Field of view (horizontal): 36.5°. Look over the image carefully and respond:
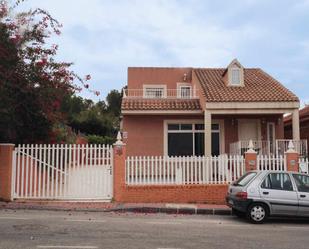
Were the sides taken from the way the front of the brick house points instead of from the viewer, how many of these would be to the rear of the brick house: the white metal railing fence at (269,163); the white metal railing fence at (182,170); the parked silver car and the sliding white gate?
0

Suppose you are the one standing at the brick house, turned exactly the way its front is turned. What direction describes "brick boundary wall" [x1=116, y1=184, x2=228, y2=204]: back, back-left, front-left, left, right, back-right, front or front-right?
front

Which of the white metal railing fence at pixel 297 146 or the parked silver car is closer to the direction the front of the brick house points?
the parked silver car

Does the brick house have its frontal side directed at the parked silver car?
yes

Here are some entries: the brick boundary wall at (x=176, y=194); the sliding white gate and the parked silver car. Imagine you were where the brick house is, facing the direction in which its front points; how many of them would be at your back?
0

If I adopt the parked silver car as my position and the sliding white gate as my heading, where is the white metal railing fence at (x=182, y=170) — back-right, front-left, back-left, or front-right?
front-right

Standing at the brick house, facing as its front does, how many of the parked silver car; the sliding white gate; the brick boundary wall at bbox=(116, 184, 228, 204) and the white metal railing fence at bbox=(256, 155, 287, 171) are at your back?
0

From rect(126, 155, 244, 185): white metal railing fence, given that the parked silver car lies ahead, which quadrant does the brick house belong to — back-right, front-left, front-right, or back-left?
back-left

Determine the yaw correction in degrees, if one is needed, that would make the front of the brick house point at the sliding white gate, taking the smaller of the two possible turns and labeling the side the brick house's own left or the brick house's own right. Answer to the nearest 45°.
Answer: approximately 45° to the brick house's own right

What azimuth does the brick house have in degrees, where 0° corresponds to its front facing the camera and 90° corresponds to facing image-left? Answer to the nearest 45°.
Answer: approximately 0°

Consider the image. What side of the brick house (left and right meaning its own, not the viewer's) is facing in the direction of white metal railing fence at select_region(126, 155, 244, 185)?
front
